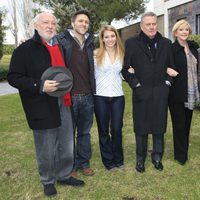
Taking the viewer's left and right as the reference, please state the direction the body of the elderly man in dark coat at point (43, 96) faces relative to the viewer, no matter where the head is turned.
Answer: facing the viewer and to the right of the viewer

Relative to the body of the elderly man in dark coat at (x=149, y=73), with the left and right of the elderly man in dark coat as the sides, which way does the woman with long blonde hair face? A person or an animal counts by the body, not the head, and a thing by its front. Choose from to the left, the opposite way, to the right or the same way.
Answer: the same way

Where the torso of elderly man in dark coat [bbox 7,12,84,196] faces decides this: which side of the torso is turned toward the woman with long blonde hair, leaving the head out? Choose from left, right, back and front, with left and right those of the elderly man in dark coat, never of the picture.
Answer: left

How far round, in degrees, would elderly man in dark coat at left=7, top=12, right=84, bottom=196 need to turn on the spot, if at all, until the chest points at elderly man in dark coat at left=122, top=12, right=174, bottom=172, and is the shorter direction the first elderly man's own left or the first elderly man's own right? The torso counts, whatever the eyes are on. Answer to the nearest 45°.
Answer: approximately 45° to the first elderly man's own left

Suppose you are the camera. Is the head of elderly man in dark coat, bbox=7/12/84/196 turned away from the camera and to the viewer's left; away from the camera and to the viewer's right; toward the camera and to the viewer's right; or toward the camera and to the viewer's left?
toward the camera and to the viewer's right

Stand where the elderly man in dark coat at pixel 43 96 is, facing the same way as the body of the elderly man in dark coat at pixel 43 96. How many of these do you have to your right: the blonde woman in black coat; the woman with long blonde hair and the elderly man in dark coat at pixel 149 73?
0

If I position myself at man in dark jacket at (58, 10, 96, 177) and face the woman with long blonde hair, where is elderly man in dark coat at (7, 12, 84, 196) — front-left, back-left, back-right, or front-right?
back-right

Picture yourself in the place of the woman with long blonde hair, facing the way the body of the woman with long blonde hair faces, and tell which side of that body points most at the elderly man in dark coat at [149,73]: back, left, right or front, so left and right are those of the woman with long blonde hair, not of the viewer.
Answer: left

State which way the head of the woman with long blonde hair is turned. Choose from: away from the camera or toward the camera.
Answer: toward the camera

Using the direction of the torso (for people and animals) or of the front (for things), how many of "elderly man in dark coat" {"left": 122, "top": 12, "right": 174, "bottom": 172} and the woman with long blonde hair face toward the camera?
2

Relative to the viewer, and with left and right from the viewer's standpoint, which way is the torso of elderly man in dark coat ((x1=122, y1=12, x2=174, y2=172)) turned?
facing the viewer

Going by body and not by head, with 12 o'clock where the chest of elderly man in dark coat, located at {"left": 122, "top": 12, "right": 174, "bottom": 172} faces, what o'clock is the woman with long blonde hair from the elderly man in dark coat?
The woman with long blonde hair is roughly at 3 o'clock from the elderly man in dark coat.

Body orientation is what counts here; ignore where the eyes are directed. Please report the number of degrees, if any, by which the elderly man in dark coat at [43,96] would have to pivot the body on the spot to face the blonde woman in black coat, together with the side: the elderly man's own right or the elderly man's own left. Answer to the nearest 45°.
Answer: approximately 45° to the elderly man's own left
